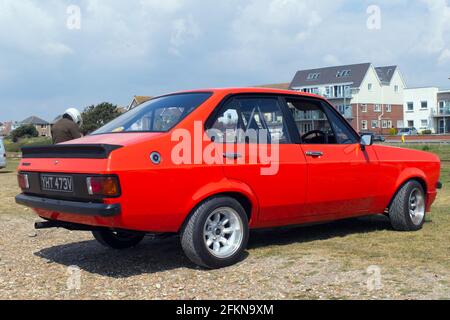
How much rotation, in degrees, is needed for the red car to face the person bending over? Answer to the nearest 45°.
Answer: approximately 90° to its left

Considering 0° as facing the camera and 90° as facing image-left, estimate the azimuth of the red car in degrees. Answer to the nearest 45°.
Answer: approximately 225°
